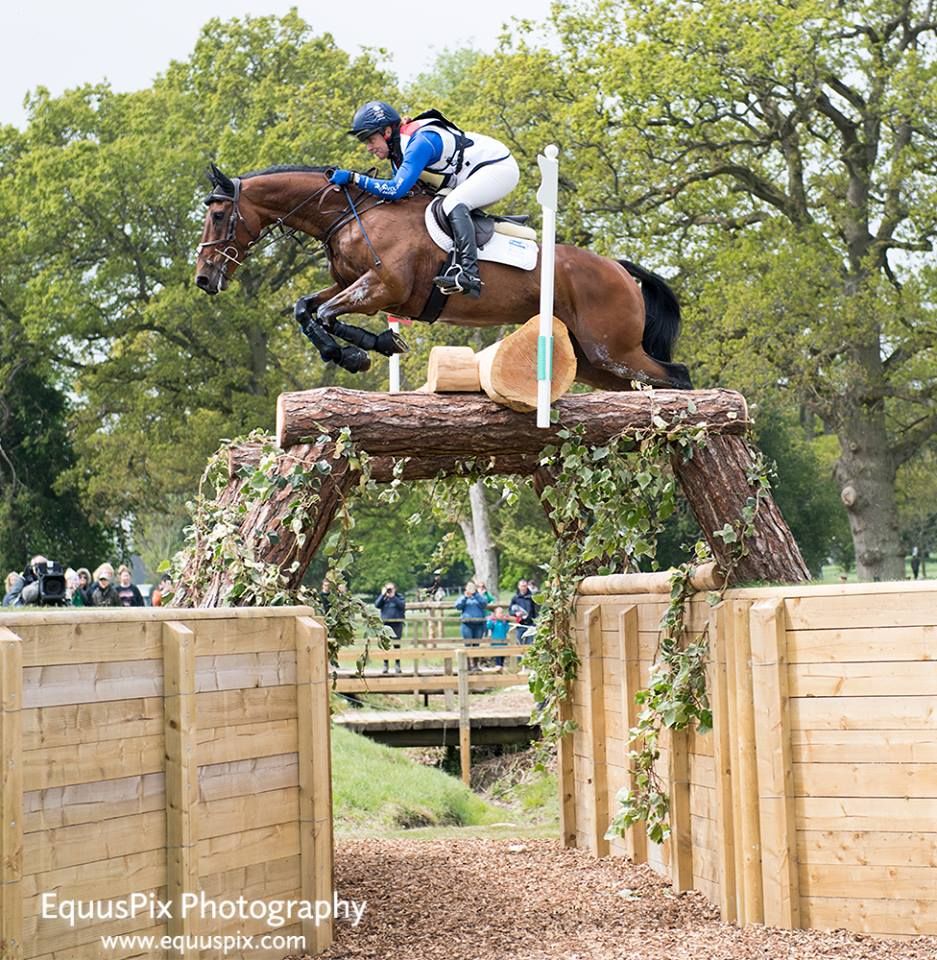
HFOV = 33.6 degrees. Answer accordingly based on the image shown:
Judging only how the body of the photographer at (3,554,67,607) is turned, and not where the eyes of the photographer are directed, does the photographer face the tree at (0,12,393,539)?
no

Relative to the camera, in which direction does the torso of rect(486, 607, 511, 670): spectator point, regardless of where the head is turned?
toward the camera

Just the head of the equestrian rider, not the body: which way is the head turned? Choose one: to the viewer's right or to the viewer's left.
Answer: to the viewer's left

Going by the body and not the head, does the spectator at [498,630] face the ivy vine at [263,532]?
yes

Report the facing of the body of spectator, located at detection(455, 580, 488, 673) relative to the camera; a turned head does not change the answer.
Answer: toward the camera

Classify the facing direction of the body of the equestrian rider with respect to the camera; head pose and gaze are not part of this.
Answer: to the viewer's left

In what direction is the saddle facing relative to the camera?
to the viewer's left

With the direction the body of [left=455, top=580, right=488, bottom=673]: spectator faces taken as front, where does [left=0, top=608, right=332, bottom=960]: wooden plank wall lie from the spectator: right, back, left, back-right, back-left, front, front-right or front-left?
front

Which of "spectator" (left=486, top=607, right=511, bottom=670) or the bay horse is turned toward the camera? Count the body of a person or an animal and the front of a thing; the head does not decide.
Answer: the spectator

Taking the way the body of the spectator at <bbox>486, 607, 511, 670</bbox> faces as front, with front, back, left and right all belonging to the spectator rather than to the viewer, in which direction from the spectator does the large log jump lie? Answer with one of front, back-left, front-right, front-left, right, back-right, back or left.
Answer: front

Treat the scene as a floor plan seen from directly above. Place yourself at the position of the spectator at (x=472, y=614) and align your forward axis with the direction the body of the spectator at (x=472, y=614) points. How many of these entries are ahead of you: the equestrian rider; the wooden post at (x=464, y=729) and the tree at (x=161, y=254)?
2

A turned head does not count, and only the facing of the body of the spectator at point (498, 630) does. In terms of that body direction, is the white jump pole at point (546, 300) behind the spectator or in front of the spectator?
in front

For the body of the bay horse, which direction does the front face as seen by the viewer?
to the viewer's left

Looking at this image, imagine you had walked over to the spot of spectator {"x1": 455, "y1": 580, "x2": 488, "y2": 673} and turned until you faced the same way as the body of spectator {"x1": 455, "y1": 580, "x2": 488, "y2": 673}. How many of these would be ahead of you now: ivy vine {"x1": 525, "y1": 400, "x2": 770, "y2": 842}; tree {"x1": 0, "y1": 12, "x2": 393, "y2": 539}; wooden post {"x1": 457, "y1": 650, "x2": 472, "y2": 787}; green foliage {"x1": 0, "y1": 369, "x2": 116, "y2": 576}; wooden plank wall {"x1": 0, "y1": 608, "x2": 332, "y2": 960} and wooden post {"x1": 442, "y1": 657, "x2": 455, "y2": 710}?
4
